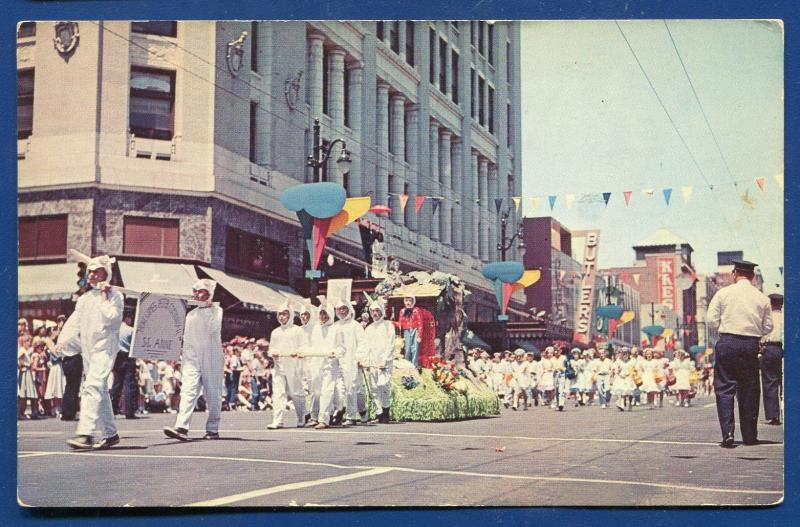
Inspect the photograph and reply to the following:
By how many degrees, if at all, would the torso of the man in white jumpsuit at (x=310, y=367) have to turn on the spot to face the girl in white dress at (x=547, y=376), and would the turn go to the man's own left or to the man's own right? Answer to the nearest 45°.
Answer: approximately 180°

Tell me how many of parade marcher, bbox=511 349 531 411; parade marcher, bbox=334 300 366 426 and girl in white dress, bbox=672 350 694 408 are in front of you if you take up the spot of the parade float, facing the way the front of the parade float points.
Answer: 1

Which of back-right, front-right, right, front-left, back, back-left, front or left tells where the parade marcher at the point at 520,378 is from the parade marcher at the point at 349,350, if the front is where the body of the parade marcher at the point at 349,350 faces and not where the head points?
back

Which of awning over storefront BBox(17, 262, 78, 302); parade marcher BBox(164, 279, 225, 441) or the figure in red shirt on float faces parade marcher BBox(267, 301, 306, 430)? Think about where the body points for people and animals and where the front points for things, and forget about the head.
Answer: the figure in red shirt on float

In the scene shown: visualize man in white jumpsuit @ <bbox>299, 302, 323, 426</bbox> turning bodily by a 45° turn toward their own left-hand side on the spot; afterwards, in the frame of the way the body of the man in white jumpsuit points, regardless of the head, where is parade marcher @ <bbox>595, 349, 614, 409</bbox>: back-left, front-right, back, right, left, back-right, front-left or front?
back-left

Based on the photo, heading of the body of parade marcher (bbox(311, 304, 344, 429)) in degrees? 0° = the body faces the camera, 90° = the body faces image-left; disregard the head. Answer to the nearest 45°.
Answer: approximately 45°

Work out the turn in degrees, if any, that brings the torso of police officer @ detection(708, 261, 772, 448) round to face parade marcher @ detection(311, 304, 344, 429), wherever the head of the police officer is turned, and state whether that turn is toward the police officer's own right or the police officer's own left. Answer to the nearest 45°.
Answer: approximately 90° to the police officer's own left

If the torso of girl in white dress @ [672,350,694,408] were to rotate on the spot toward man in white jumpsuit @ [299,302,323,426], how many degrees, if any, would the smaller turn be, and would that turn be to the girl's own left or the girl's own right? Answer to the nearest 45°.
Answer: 0° — they already face them

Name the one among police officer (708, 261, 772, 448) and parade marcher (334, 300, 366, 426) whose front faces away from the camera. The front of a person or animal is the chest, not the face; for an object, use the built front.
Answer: the police officer

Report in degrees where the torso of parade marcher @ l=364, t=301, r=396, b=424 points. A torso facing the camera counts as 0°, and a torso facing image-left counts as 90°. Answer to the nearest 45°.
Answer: approximately 45°
